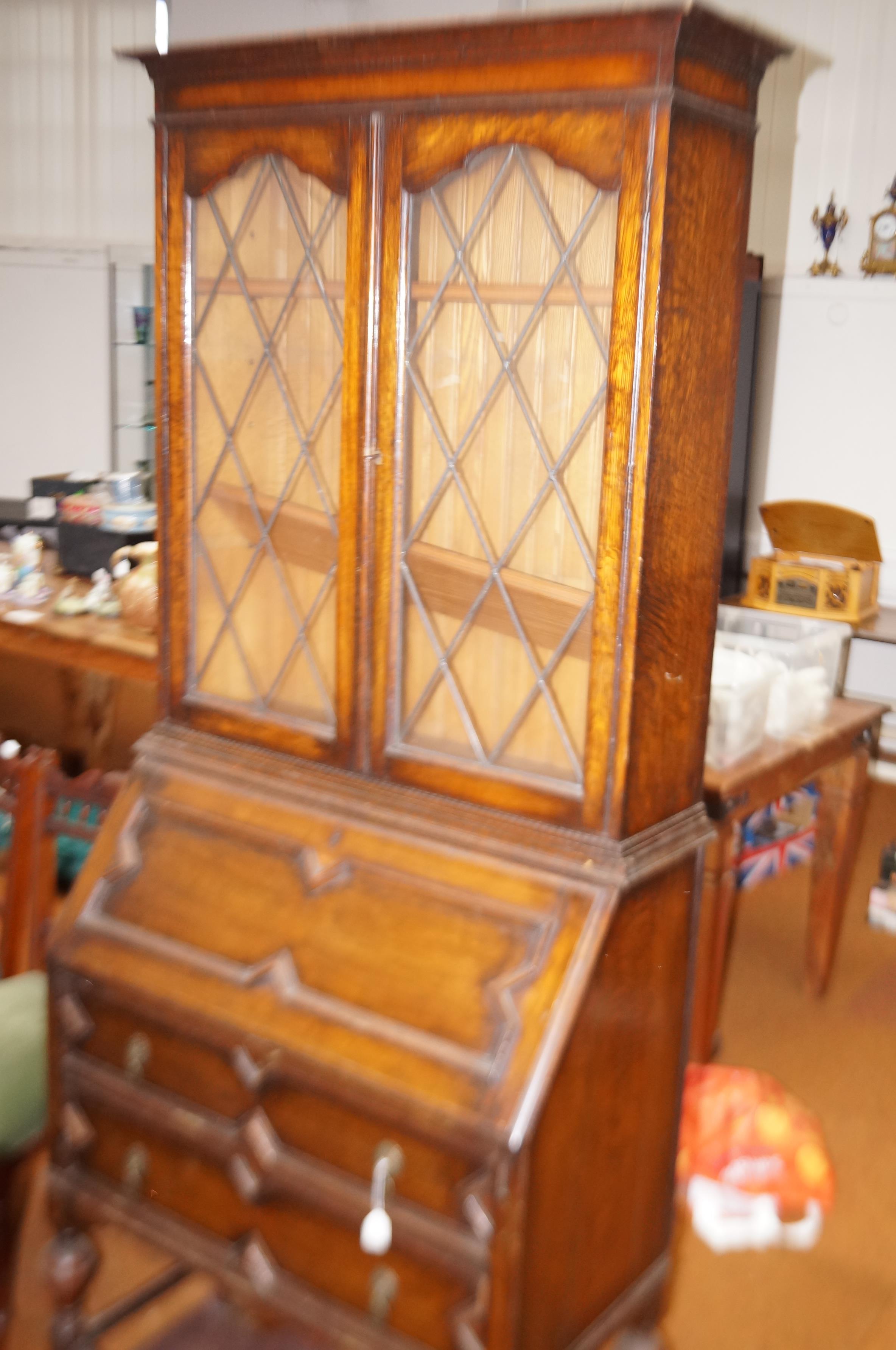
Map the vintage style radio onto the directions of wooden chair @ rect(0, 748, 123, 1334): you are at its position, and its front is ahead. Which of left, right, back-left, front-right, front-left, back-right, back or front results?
back

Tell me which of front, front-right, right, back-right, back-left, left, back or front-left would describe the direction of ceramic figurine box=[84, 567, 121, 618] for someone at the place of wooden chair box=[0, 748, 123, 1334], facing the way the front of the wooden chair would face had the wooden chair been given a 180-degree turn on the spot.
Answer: front-left

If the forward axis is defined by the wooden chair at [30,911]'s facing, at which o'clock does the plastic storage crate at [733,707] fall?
The plastic storage crate is roughly at 7 o'clock from the wooden chair.

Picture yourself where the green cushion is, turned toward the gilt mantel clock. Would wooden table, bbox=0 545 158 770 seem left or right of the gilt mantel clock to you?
left

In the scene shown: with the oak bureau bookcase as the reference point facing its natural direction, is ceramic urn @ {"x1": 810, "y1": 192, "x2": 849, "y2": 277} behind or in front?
behind

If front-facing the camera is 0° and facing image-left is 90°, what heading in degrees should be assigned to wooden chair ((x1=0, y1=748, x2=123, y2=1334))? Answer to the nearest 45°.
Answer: approximately 45°

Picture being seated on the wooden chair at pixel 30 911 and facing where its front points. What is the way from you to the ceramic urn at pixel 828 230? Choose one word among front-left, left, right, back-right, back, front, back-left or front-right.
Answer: back

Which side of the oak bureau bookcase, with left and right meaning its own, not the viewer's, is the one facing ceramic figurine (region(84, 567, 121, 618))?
right

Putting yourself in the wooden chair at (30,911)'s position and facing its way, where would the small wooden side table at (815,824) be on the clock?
The small wooden side table is roughly at 7 o'clock from the wooden chair.
